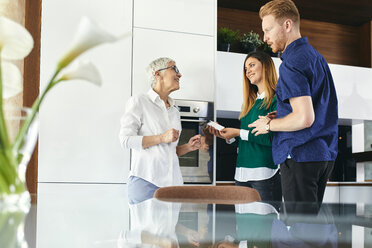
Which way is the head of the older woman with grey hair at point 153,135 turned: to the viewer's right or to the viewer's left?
to the viewer's right

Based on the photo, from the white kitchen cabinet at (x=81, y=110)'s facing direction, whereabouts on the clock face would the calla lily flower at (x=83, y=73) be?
The calla lily flower is roughly at 12 o'clock from the white kitchen cabinet.

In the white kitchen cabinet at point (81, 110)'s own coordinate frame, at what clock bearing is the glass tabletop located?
The glass tabletop is roughly at 12 o'clock from the white kitchen cabinet.

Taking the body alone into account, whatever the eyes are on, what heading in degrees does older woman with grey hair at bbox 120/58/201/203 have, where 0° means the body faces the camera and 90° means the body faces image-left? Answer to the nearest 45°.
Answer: approximately 315°

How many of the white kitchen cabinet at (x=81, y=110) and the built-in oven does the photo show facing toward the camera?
2
